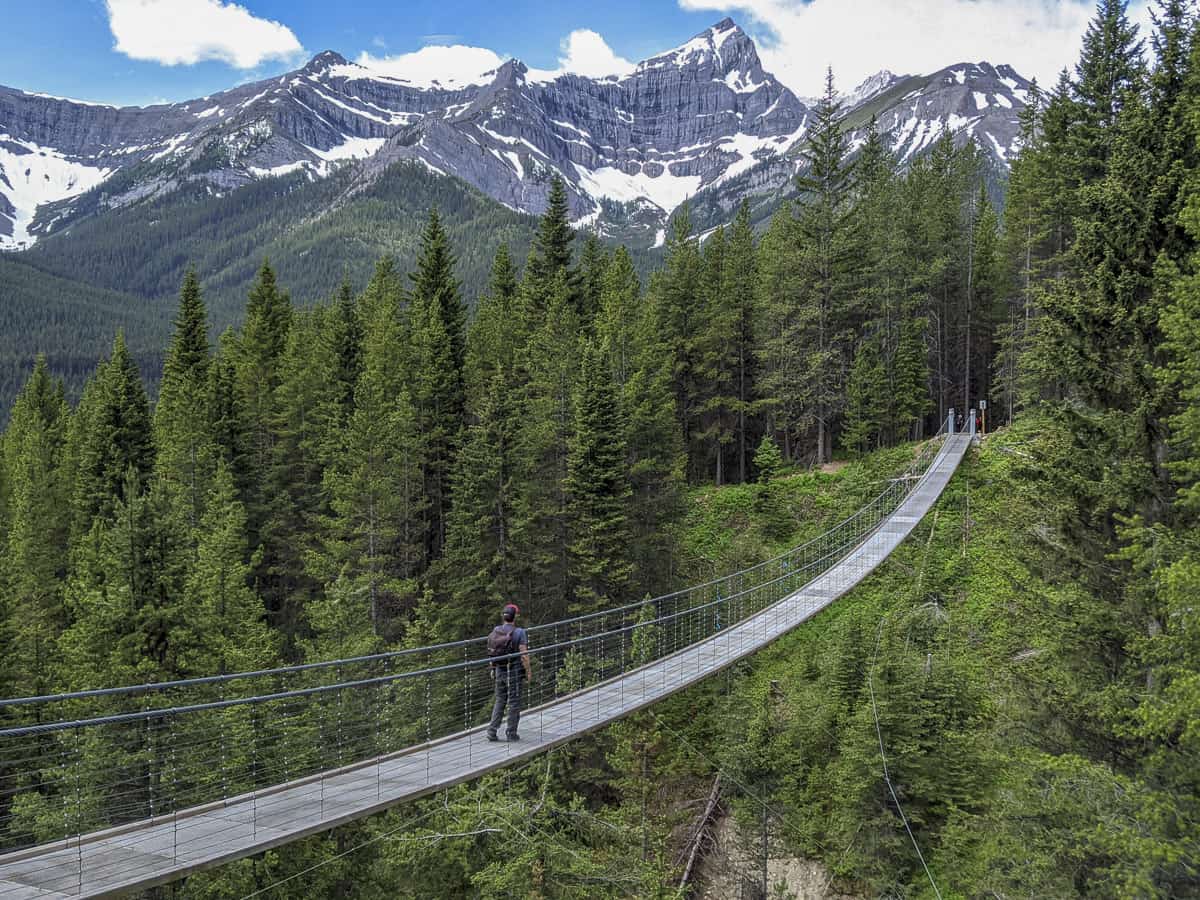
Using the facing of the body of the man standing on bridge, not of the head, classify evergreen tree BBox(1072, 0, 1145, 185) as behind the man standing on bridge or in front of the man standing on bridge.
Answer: in front

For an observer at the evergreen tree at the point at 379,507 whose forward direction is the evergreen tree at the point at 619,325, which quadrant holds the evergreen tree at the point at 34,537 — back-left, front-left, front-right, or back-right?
back-left

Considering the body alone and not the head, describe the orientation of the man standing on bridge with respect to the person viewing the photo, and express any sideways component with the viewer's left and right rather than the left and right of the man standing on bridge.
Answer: facing away from the viewer and to the right of the viewer

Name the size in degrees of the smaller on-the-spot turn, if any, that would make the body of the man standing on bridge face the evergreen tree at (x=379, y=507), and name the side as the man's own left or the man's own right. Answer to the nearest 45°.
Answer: approximately 45° to the man's own left

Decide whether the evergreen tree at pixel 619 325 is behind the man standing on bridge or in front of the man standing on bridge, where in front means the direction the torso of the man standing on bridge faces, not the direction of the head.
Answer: in front

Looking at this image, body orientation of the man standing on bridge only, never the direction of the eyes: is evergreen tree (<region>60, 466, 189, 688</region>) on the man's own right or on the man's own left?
on the man's own left

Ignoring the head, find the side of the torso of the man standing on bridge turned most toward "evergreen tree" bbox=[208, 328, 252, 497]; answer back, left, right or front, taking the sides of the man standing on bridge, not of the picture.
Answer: left

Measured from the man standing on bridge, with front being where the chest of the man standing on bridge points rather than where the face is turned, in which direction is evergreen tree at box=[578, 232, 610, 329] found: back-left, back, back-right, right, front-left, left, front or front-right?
front-left

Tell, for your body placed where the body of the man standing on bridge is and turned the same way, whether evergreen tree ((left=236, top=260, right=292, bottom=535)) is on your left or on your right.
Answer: on your left

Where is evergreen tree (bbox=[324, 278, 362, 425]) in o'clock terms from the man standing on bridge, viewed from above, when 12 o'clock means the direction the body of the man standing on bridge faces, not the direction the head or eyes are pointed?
The evergreen tree is roughly at 10 o'clock from the man standing on bridge.

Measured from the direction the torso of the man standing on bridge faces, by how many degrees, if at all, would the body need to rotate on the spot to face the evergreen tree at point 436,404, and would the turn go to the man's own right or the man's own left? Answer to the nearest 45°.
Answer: approximately 45° to the man's own left
